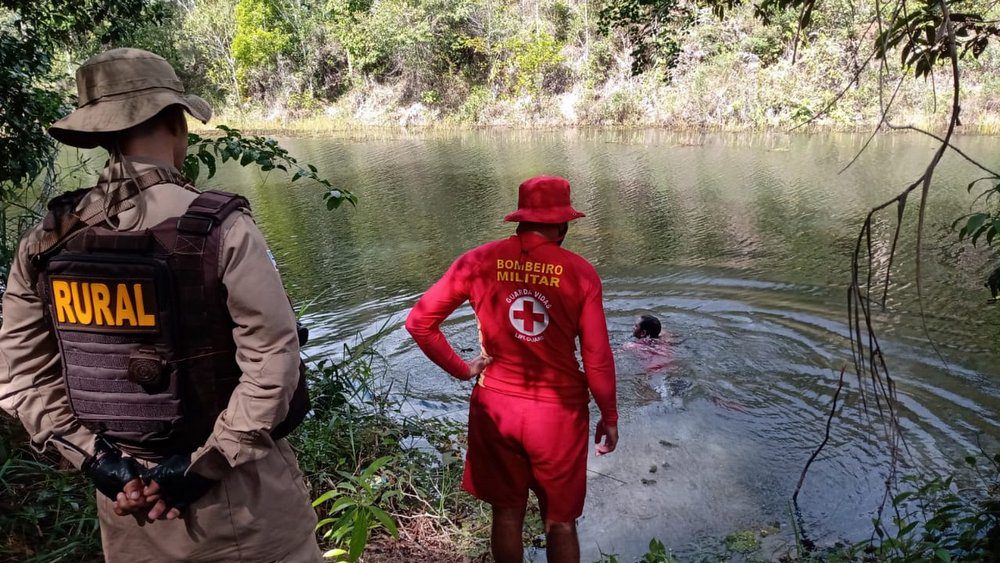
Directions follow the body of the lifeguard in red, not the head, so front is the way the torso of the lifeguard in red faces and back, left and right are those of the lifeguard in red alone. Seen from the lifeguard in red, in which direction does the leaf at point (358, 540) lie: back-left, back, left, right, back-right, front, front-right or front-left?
back-left

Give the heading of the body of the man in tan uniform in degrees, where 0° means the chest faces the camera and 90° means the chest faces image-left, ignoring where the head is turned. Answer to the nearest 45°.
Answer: approximately 225°

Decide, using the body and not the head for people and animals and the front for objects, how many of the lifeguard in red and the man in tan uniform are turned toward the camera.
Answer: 0

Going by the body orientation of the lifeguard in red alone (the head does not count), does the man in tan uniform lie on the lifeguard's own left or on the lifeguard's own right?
on the lifeguard's own left

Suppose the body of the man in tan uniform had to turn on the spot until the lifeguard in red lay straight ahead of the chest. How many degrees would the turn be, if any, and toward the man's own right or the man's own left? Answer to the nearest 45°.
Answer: approximately 45° to the man's own right

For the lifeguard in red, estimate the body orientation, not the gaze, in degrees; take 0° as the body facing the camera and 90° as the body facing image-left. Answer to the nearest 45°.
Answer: approximately 180°

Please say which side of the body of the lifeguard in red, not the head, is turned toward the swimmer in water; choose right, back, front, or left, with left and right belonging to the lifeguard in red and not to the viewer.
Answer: front

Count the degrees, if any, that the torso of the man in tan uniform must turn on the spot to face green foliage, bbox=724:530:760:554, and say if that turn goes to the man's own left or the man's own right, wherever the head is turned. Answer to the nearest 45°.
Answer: approximately 45° to the man's own right
